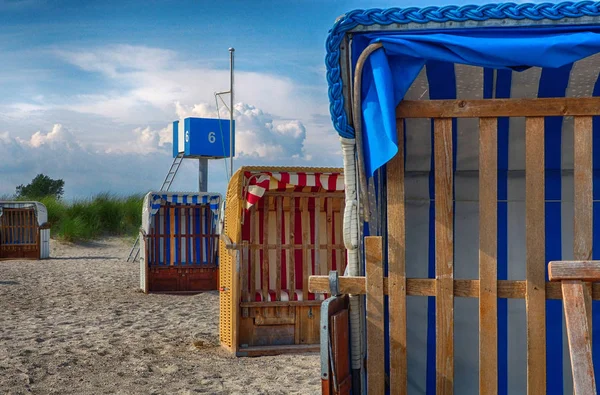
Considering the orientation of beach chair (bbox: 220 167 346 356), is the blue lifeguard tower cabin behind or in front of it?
behind

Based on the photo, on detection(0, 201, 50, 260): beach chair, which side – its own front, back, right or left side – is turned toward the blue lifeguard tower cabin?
left

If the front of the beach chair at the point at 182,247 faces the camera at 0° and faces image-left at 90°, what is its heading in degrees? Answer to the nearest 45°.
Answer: approximately 0°

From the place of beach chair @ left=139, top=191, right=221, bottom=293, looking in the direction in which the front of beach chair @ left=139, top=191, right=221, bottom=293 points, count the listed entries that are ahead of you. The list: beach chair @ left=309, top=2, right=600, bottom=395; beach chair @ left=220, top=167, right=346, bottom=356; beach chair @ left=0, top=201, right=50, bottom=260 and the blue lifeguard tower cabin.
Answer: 2

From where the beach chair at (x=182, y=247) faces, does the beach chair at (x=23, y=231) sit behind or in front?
behind
